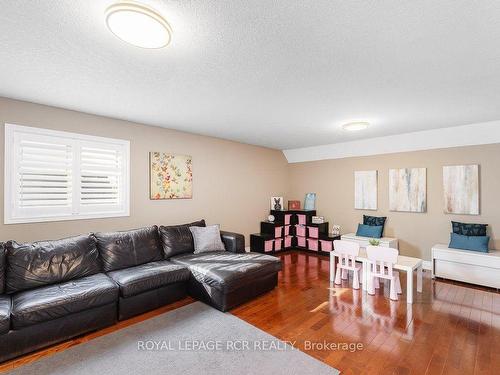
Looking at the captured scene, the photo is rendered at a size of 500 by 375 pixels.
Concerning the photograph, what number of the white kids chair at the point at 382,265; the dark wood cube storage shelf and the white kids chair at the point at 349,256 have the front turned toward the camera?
1

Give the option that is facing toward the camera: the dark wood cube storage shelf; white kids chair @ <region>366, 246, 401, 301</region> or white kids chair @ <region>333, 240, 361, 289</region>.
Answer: the dark wood cube storage shelf

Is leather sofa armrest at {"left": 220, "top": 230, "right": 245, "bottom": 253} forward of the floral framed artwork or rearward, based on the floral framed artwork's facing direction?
forward

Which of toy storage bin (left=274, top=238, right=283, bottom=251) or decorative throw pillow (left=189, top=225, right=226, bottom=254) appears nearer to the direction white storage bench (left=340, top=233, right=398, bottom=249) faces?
the decorative throw pillow

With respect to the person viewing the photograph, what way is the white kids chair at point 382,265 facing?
facing away from the viewer and to the right of the viewer

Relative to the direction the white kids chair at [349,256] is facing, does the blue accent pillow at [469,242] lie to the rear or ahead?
ahead

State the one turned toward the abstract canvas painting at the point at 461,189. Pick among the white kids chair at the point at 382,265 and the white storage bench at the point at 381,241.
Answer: the white kids chair

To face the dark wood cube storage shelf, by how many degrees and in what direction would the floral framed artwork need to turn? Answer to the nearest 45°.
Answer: approximately 45° to its left

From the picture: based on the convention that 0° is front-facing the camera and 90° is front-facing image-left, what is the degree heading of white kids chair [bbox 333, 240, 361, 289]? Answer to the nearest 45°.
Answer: approximately 225°

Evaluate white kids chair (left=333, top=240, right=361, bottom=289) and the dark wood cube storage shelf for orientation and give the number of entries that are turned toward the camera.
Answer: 1
